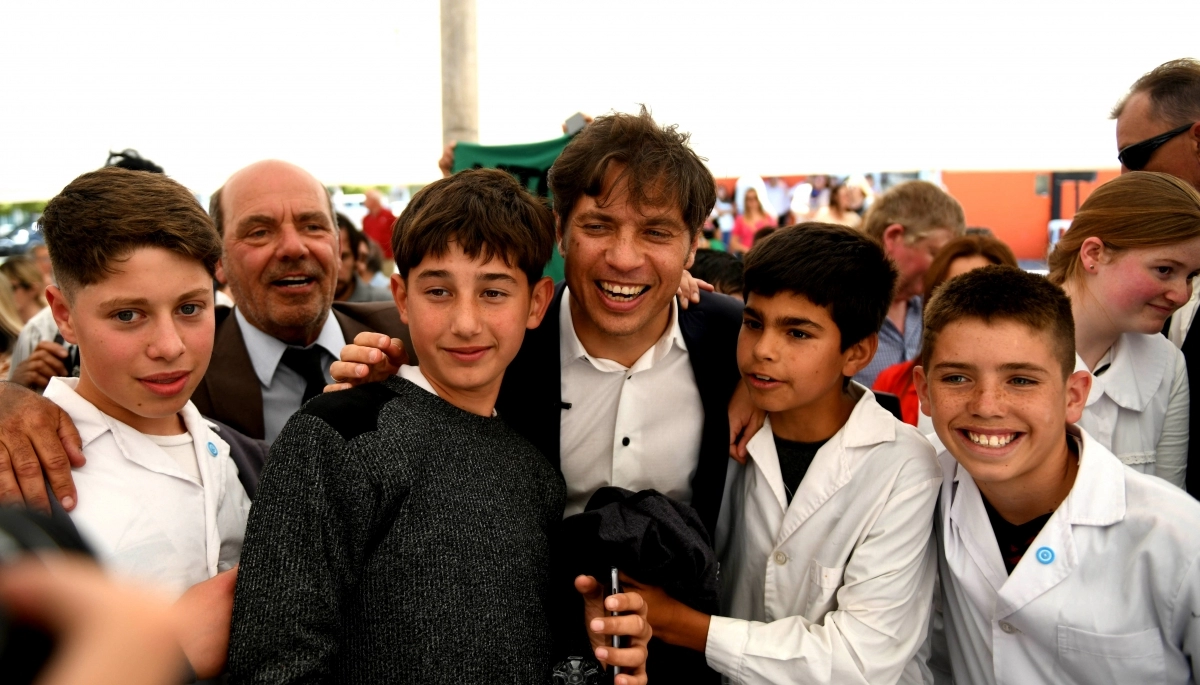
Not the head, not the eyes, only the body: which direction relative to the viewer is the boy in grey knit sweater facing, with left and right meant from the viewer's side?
facing the viewer and to the right of the viewer

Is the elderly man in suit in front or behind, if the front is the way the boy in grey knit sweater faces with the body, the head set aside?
behind

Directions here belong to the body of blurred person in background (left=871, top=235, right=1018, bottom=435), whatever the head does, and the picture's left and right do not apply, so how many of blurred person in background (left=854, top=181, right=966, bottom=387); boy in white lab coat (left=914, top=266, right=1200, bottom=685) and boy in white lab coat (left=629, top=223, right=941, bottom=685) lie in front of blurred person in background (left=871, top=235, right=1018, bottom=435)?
2

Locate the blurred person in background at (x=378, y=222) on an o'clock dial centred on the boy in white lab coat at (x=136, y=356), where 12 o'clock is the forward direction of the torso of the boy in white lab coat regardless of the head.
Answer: The blurred person in background is roughly at 8 o'clock from the boy in white lab coat.

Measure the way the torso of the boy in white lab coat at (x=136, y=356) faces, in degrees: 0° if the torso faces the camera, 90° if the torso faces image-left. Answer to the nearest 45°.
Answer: approximately 315°

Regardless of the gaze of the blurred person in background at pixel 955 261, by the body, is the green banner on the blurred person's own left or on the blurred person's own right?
on the blurred person's own right

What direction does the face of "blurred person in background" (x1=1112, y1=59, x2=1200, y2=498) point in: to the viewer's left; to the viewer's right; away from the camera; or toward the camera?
to the viewer's left

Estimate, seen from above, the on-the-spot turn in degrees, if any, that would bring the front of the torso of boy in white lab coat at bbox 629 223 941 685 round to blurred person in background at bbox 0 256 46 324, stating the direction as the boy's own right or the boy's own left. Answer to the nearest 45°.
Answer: approximately 90° to the boy's own right
